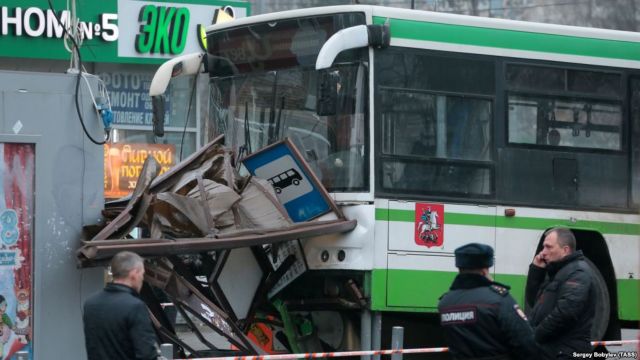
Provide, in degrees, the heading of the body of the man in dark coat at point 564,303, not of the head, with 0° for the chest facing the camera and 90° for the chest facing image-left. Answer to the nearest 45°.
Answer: approximately 90°

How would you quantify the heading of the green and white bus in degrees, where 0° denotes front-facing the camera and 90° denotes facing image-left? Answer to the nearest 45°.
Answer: approximately 45°

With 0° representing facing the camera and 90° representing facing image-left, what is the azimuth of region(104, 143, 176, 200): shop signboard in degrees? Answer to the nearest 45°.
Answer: approximately 0°

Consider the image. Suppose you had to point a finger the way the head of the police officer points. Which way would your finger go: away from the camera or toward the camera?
away from the camera

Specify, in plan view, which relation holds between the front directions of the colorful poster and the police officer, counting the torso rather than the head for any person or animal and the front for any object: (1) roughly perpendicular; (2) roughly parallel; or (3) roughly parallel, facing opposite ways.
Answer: roughly perpendicular

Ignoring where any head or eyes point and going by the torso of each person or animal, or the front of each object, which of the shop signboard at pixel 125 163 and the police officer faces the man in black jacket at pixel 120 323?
the shop signboard

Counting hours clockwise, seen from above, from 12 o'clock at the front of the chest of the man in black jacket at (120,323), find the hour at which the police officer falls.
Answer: The police officer is roughly at 2 o'clock from the man in black jacket.

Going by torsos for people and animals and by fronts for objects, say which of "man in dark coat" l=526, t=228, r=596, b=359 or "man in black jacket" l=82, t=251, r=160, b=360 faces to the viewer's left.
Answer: the man in dark coat
